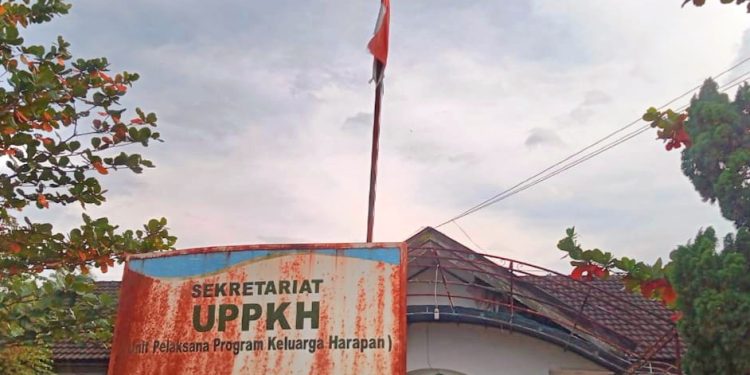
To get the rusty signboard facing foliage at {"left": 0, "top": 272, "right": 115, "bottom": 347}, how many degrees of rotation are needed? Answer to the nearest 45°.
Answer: approximately 135° to its right

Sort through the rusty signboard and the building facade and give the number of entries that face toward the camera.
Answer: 2

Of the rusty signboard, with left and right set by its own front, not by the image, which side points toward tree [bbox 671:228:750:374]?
left

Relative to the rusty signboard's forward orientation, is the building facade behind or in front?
behind

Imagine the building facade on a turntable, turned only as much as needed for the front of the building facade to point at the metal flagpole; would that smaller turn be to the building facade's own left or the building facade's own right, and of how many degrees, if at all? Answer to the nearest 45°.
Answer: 0° — it already faces it
